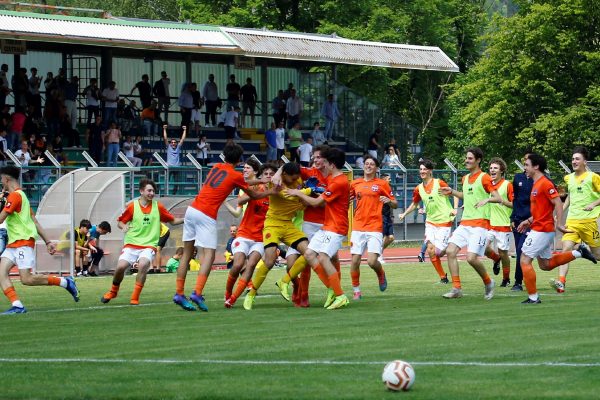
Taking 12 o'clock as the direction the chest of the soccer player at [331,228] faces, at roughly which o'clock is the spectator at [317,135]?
The spectator is roughly at 3 o'clock from the soccer player.

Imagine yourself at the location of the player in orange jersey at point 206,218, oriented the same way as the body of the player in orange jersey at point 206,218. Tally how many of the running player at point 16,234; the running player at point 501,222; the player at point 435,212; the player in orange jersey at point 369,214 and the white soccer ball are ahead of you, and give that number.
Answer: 3

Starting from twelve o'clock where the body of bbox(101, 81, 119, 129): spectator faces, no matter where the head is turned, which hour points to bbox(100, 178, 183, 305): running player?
The running player is roughly at 12 o'clock from the spectator.

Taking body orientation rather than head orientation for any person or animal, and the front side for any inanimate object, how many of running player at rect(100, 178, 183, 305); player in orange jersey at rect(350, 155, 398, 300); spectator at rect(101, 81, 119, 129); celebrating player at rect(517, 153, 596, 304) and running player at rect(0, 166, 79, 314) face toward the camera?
3

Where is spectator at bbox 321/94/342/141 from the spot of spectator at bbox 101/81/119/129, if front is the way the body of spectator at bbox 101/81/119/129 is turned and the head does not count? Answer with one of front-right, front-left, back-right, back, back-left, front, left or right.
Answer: back-left

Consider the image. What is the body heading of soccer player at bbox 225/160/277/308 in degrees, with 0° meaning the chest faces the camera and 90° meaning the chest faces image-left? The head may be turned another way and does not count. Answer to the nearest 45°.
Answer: approximately 315°

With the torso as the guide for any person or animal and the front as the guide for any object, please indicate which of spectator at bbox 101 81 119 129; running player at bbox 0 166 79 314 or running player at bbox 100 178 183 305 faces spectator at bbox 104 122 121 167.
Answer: spectator at bbox 101 81 119 129

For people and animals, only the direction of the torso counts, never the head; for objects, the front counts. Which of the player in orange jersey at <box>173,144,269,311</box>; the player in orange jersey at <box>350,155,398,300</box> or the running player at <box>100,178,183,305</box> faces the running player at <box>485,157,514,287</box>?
the player in orange jersey at <box>173,144,269,311</box>

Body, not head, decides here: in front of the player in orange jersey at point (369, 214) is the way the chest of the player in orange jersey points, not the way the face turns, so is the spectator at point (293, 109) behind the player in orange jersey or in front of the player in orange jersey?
behind

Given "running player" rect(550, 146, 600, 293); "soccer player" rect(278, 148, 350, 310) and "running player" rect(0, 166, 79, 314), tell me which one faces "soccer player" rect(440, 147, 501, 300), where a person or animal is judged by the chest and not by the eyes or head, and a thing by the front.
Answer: "running player" rect(550, 146, 600, 293)

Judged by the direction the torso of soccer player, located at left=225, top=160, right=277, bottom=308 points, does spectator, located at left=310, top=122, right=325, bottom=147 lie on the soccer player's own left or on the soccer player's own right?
on the soccer player's own left

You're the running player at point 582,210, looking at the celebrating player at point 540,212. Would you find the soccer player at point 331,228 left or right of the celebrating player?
right
